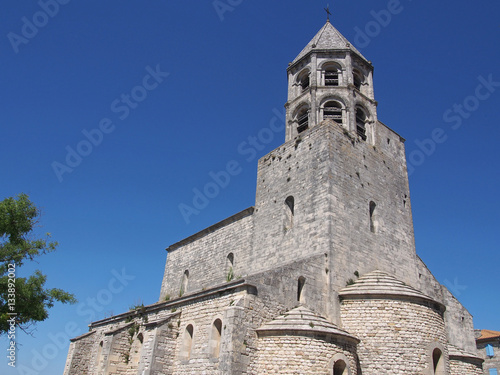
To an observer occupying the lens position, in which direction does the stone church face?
facing away from the viewer and to the left of the viewer
